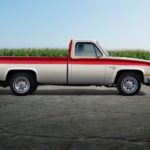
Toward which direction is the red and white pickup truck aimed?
to the viewer's right
